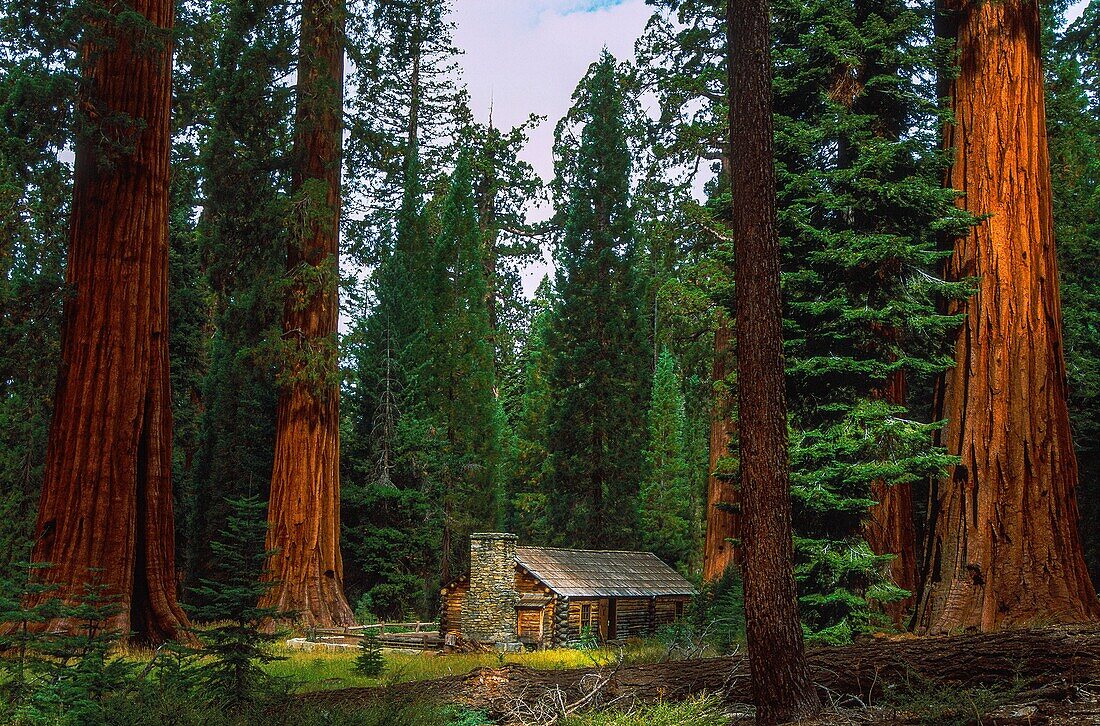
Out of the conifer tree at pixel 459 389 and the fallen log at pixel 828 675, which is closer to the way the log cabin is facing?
the fallen log

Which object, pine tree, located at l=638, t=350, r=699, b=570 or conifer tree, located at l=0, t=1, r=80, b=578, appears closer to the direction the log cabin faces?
the conifer tree

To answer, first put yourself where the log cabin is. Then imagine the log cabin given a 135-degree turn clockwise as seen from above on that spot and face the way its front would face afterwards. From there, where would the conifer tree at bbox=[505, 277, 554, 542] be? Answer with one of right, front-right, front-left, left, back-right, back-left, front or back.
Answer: right

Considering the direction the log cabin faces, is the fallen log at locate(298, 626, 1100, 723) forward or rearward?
forward

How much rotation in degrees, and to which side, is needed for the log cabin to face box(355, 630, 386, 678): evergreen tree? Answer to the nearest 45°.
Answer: approximately 45° to its right

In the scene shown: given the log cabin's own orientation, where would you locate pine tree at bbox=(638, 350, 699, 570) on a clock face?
The pine tree is roughly at 8 o'clock from the log cabin.

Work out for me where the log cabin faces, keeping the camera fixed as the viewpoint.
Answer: facing the viewer and to the right of the viewer

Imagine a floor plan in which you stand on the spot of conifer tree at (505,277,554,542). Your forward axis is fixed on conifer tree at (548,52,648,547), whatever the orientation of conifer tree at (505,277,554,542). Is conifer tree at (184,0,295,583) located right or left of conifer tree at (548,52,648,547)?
right

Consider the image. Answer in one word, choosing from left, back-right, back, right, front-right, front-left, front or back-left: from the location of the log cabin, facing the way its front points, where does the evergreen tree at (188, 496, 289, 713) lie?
front-right

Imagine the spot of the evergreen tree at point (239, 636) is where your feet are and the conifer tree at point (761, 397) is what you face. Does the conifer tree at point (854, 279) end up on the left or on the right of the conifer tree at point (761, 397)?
left

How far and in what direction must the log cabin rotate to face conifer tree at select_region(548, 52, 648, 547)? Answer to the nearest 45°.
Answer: approximately 135° to its left
